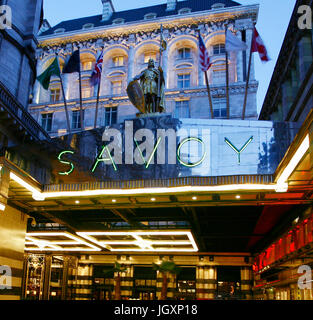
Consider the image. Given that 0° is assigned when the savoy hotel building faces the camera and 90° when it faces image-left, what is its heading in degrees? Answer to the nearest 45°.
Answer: approximately 0°
